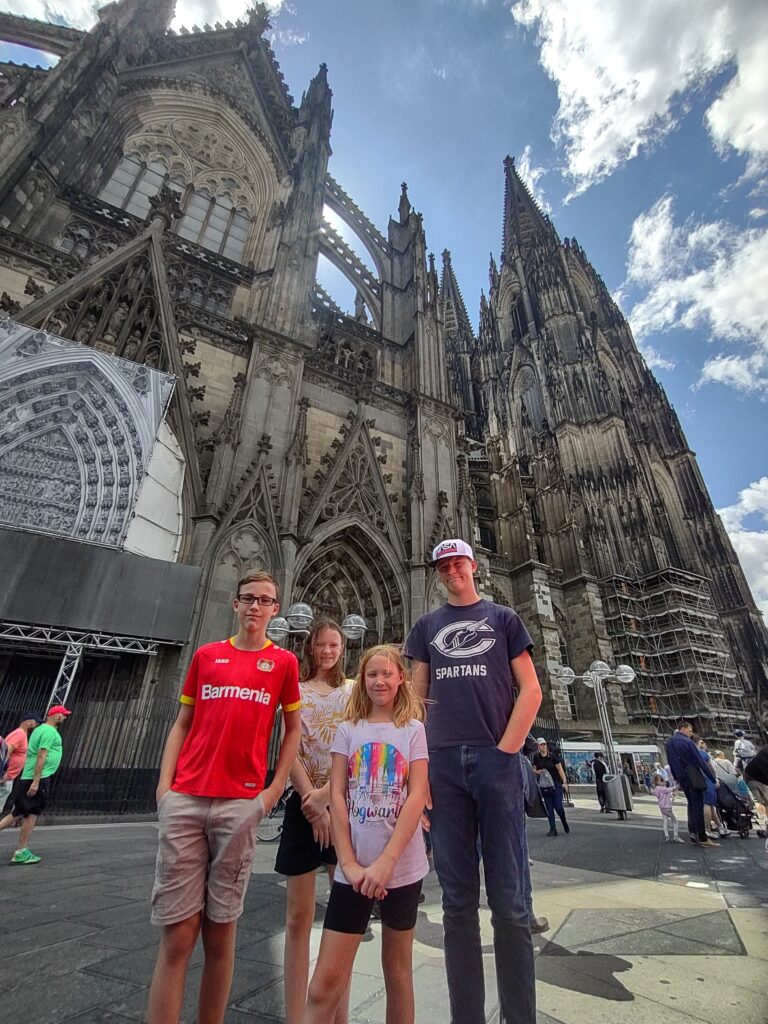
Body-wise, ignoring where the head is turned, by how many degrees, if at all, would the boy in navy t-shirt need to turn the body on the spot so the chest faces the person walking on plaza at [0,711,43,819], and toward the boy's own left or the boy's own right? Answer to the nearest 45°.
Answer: approximately 135° to the boy's own right

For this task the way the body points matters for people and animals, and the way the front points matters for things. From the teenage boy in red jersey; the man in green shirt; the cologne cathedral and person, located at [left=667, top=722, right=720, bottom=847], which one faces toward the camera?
the teenage boy in red jersey

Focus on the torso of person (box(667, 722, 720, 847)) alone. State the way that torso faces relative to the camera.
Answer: to the viewer's right

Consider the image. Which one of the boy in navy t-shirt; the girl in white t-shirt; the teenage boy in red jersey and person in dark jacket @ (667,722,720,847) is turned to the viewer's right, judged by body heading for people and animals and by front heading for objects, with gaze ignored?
the person in dark jacket

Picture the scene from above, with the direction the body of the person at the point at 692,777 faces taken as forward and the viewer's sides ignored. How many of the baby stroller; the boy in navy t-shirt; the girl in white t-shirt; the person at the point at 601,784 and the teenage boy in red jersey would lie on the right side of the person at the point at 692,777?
3

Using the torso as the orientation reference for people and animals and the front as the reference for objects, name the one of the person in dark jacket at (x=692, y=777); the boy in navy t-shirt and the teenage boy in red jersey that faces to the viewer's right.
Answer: the person in dark jacket

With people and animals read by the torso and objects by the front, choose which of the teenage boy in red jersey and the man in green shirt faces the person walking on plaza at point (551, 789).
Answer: the man in green shirt

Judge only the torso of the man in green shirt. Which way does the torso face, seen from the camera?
to the viewer's right

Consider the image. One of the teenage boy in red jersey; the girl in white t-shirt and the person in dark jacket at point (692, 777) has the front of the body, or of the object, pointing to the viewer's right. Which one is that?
the person in dark jacket
